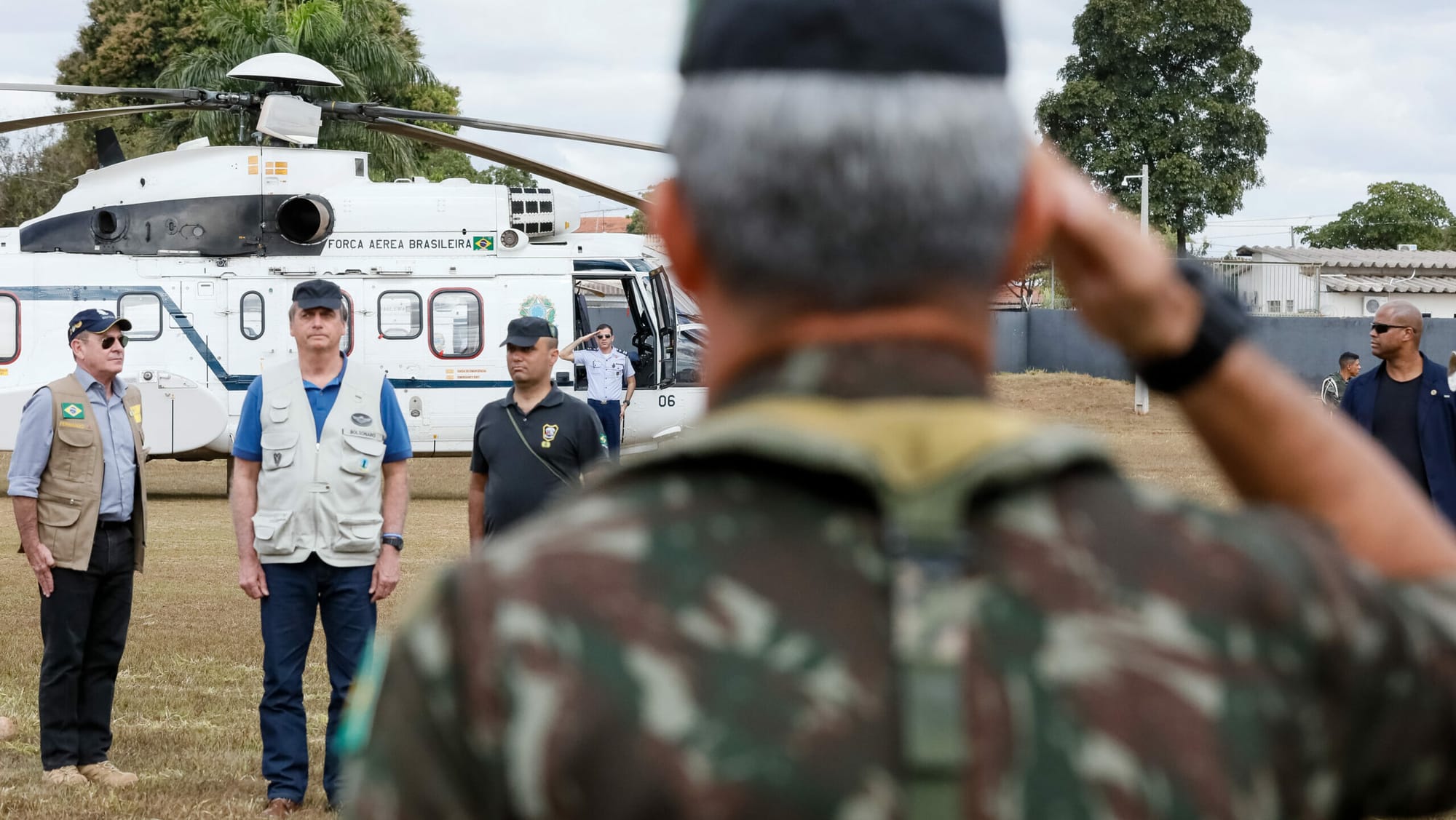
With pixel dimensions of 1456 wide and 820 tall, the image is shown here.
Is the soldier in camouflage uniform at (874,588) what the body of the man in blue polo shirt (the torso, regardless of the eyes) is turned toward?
yes

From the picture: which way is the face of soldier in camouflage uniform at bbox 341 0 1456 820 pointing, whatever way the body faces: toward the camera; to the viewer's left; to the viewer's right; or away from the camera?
away from the camera

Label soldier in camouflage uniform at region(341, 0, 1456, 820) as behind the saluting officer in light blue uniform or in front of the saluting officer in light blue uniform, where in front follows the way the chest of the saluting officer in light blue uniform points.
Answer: in front

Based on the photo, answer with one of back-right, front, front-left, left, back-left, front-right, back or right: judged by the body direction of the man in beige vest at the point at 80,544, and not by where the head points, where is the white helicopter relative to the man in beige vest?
back-left

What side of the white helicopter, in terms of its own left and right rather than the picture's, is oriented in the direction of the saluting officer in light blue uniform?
front

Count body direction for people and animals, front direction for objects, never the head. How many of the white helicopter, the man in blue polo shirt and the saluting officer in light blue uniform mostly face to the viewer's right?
1

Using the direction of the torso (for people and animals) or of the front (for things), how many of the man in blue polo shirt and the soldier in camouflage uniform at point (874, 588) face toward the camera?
1

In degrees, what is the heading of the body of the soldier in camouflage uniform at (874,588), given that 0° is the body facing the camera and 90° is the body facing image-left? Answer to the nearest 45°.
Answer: approximately 180°

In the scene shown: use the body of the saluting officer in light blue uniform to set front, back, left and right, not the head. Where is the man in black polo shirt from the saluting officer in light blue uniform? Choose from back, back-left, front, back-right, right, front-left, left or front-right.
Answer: front

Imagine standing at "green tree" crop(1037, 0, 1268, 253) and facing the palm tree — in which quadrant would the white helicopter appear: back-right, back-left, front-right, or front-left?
front-left

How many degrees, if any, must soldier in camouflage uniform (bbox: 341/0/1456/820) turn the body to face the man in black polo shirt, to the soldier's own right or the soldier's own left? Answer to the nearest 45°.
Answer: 0° — they already face them

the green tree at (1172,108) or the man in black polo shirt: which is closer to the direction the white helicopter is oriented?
the green tree

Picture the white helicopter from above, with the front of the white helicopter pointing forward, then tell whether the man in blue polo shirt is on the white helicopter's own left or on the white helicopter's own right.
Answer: on the white helicopter's own right

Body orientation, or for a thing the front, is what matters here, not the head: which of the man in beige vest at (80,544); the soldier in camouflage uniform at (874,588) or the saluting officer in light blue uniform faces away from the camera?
the soldier in camouflage uniform

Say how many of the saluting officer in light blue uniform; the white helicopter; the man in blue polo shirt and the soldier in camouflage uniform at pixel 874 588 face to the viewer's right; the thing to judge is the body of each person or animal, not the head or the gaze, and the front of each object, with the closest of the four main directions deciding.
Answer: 1

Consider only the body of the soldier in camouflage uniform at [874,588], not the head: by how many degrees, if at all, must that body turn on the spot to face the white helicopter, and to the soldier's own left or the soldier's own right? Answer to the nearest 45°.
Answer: approximately 45° to the soldier's own left

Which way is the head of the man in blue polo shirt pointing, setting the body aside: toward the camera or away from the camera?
toward the camera

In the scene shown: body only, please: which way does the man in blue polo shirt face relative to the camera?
toward the camera

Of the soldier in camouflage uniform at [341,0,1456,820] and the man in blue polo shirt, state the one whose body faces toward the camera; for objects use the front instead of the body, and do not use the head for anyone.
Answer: the man in blue polo shirt

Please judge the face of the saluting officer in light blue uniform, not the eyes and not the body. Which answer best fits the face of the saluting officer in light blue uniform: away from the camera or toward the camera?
toward the camera

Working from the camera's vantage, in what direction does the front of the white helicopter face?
facing to the right of the viewer

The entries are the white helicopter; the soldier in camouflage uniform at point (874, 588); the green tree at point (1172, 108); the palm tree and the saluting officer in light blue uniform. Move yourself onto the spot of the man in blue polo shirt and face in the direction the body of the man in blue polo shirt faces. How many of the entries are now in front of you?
1
